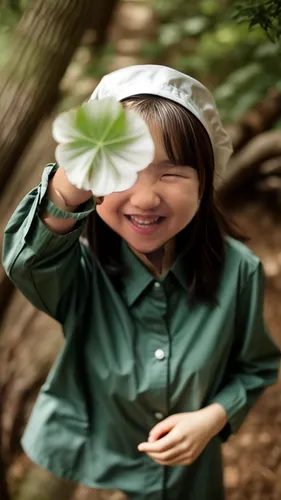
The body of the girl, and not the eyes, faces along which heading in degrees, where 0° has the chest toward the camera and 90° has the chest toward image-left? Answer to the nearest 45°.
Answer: approximately 0°

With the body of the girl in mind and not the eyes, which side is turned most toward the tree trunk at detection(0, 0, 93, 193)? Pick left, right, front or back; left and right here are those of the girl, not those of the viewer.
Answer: back
